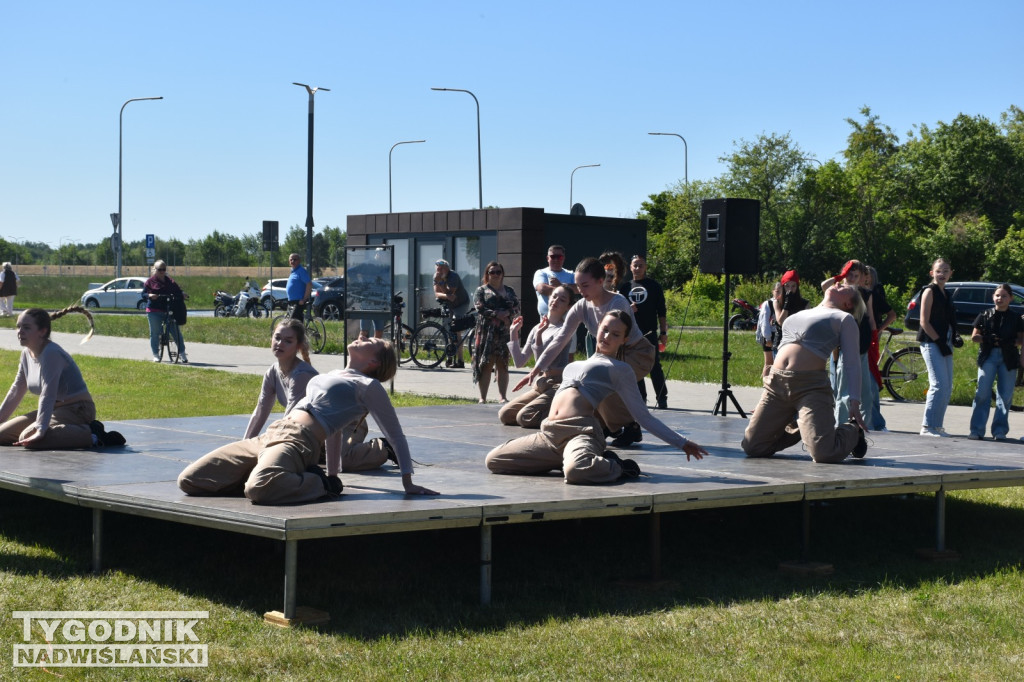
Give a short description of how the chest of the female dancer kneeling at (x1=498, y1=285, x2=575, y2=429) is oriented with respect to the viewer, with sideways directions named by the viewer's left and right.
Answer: facing the viewer and to the left of the viewer

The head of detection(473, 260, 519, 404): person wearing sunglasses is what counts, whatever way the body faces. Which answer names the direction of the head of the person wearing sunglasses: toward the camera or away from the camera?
toward the camera

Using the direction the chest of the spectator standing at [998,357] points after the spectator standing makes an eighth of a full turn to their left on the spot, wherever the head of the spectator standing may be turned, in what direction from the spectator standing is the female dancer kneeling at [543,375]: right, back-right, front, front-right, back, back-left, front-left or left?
right

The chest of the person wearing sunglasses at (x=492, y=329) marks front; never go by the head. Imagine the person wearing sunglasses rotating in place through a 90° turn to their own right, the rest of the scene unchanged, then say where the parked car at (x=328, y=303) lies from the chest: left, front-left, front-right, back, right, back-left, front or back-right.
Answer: right

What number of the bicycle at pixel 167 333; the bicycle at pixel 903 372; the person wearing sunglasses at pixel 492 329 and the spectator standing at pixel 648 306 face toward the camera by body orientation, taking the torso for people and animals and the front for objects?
3

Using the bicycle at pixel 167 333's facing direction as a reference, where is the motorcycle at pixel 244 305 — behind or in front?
behind

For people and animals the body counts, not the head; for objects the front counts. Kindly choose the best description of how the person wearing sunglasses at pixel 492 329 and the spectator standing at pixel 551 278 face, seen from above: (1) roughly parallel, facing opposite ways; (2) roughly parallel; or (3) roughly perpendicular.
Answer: roughly parallel

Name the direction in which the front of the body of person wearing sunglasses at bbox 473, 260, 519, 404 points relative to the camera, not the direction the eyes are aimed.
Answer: toward the camera

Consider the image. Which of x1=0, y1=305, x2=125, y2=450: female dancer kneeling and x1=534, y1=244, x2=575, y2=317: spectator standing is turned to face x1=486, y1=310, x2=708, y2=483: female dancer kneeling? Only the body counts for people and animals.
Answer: the spectator standing

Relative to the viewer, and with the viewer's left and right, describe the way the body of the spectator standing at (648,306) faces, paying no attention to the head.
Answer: facing the viewer

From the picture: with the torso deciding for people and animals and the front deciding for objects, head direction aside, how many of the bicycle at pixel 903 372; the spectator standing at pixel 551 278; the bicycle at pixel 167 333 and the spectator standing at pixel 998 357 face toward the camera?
3

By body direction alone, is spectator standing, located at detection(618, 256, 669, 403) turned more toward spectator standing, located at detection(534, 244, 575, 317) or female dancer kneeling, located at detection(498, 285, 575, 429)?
the female dancer kneeling

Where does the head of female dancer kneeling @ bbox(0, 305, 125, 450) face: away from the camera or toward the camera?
toward the camera

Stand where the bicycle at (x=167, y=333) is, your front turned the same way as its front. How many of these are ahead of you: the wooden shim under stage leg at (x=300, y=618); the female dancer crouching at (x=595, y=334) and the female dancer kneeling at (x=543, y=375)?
3

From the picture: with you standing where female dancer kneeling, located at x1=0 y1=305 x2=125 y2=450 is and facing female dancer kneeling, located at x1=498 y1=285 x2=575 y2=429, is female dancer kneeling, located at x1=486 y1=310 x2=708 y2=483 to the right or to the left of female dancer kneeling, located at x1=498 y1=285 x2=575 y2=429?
right
